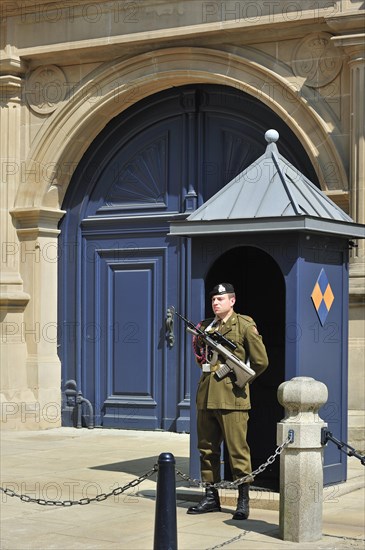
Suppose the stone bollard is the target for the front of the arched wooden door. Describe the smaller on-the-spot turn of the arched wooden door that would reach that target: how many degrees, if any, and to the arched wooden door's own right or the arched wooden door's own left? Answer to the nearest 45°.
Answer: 0° — it already faces it

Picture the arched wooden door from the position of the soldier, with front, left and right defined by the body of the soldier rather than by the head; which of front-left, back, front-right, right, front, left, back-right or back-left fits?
back-right

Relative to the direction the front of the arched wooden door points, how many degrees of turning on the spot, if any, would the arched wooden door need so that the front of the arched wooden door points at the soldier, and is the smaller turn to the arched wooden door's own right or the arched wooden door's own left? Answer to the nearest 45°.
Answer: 0° — it already faces them

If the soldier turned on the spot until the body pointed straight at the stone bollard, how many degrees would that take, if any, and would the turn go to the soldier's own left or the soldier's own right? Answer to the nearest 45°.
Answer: approximately 90° to the soldier's own left

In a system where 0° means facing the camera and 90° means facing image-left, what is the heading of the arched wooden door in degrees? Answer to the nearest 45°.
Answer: approximately 0°

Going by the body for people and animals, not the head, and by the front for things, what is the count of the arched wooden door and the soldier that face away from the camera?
0

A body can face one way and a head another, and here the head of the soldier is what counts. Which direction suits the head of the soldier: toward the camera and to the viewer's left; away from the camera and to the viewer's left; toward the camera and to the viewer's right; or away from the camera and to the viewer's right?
toward the camera and to the viewer's left
